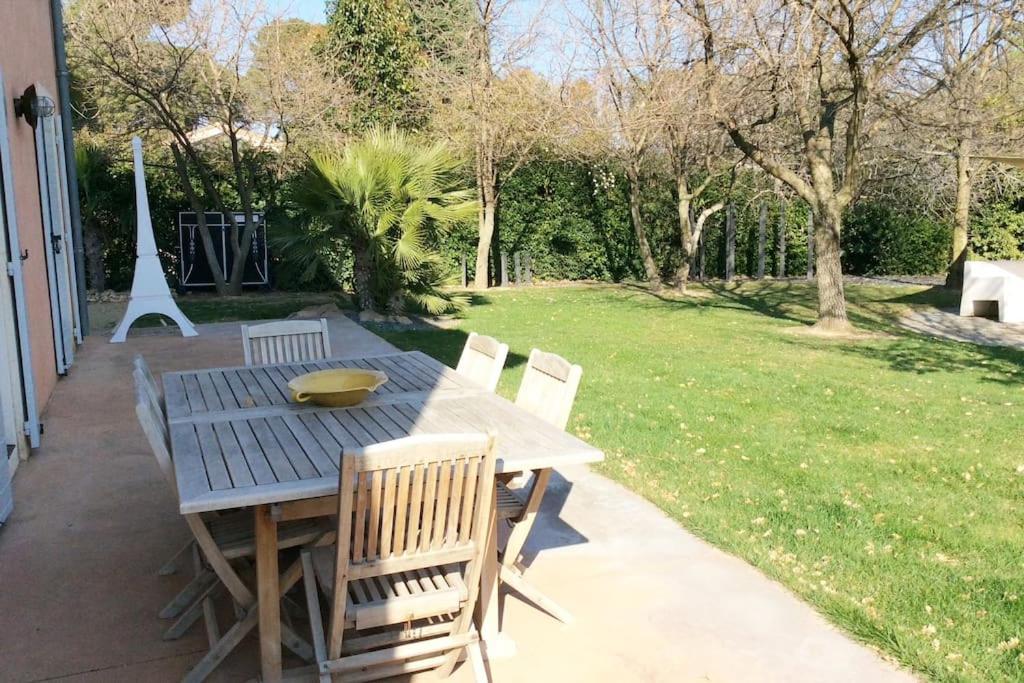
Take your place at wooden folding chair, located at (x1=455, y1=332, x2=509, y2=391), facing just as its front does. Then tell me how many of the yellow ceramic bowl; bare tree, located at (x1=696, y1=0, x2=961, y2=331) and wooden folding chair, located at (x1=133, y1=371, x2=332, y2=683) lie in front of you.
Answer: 2

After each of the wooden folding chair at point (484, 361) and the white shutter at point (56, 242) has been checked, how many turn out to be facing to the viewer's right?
1

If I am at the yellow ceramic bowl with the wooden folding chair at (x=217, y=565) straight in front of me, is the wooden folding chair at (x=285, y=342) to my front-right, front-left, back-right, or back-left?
back-right

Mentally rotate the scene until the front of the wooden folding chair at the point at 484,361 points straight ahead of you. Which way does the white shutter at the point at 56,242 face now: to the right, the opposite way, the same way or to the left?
the opposite way

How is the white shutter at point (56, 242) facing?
to the viewer's right

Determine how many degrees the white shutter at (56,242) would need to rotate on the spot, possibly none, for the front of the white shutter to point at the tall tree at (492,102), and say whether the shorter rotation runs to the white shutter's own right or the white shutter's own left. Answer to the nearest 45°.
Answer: approximately 45° to the white shutter's own left

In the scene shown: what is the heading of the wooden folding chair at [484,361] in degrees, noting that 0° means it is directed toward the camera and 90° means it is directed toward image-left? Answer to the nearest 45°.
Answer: approximately 45°
